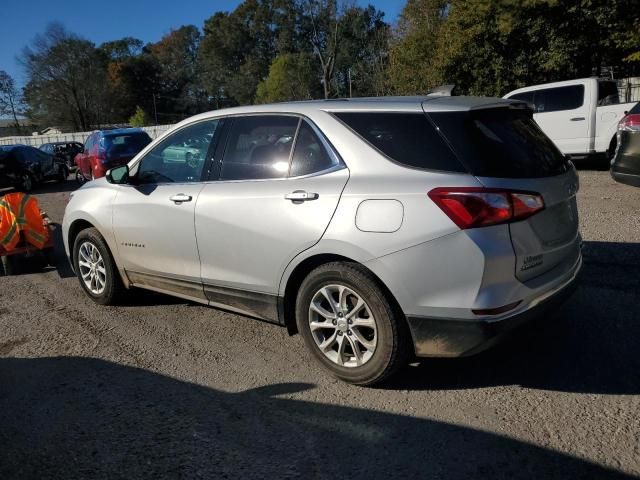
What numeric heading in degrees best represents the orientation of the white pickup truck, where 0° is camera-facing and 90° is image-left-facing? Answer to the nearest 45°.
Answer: approximately 135°

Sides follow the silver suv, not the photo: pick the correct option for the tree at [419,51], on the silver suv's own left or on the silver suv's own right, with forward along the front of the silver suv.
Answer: on the silver suv's own right

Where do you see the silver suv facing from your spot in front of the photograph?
facing away from the viewer and to the left of the viewer

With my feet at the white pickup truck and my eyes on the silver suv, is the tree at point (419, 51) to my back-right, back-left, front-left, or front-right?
back-right

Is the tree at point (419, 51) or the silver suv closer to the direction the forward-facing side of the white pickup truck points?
the tree

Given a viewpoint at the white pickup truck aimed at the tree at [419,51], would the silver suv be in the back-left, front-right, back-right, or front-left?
back-left

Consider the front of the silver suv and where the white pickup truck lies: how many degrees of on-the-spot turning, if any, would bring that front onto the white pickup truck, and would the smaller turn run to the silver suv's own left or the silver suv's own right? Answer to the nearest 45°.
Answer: approximately 90° to the silver suv's own right
